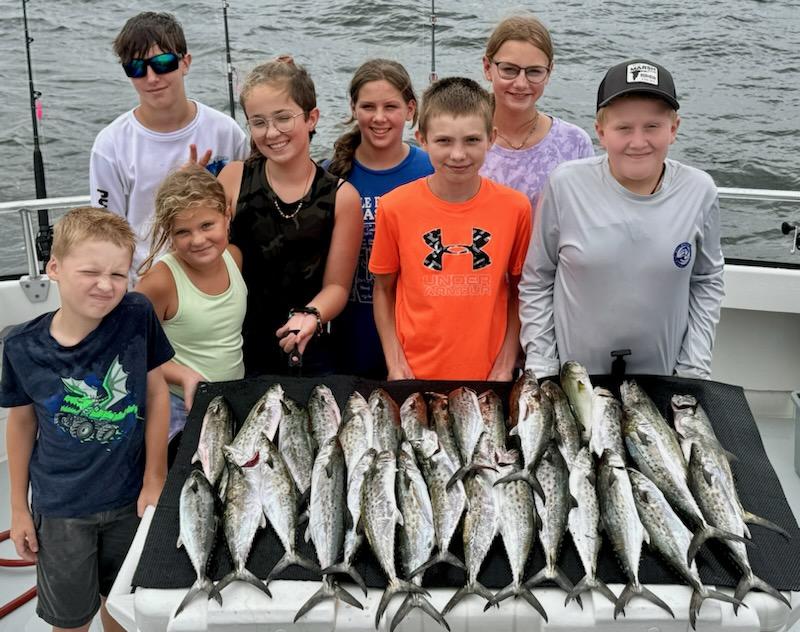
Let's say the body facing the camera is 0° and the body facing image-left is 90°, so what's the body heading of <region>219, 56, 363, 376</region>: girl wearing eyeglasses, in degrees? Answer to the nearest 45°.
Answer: approximately 0°

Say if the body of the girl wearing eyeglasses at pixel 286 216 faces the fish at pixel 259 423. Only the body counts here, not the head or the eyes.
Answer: yes

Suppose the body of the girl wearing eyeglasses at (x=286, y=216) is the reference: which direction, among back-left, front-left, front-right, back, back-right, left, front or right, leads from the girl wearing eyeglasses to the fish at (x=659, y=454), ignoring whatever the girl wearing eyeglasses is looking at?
front-left

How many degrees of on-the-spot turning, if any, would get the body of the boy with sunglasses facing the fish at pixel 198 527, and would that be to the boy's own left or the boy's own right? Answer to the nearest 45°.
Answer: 0° — they already face it

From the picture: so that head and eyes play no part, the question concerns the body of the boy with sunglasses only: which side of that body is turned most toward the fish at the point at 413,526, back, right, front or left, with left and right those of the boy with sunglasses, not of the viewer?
front

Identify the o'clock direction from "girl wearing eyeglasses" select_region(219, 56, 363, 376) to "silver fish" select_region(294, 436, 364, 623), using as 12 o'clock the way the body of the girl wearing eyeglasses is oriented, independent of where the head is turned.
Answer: The silver fish is roughly at 12 o'clock from the girl wearing eyeglasses.

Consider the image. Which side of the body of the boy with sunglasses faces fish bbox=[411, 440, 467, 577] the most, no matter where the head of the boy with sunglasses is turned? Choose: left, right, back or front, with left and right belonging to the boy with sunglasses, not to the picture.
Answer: front

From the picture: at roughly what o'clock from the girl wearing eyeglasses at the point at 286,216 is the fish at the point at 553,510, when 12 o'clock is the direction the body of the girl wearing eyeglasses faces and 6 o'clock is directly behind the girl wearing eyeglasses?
The fish is roughly at 11 o'clock from the girl wearing eyeglasses.

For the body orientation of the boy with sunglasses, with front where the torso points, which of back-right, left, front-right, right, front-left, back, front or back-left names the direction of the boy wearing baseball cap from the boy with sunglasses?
front-left
